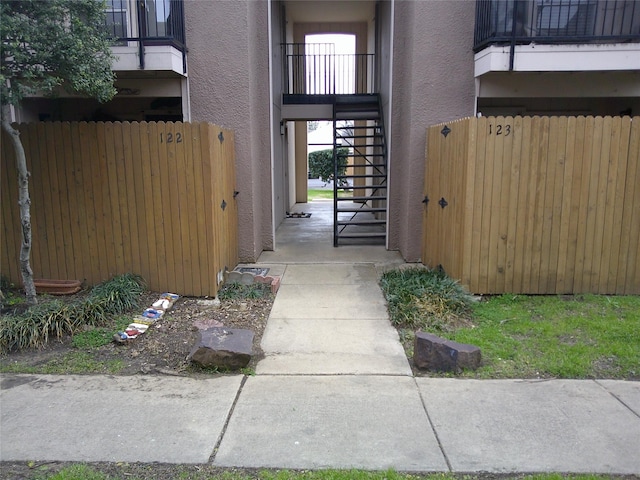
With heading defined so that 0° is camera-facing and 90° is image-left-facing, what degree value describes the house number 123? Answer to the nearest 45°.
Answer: approximately 0°

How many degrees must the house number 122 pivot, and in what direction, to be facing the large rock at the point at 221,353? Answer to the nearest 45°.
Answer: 0° — it already faces it

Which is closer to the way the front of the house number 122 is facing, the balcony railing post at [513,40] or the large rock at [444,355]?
the large rock

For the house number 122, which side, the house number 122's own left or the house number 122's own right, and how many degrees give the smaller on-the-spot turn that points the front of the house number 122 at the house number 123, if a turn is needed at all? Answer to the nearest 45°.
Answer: approximately 90° to the house number 122's own left

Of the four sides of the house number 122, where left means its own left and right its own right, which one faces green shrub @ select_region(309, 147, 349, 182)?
back

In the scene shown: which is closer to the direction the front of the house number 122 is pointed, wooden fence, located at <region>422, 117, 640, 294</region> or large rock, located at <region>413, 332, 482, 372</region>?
the large rock

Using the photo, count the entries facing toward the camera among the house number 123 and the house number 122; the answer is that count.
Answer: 2

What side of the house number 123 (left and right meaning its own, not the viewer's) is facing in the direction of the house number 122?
right

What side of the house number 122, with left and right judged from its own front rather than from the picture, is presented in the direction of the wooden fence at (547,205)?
left

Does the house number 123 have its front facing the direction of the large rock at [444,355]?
yes

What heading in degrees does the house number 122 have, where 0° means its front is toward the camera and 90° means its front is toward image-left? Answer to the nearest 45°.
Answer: approximately 0°

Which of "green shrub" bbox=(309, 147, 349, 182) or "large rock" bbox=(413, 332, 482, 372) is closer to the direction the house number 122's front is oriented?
the large rock
